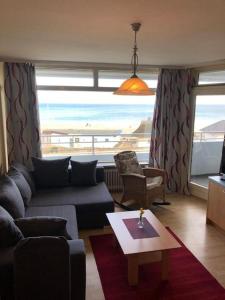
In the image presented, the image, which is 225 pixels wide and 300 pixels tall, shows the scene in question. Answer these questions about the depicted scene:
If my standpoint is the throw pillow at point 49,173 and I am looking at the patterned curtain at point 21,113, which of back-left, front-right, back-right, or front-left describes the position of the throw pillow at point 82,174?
back-right

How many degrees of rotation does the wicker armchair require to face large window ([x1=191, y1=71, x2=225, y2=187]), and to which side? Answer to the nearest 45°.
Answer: approximately 90° to its left

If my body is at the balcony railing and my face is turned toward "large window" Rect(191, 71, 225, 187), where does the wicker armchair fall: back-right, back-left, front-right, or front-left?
front-right

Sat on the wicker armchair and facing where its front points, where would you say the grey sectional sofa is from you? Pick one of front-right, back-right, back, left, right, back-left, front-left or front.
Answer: right

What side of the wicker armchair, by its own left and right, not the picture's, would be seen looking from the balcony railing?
back

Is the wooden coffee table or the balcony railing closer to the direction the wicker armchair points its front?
the wooden coffee table

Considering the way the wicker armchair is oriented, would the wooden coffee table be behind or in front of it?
in front
